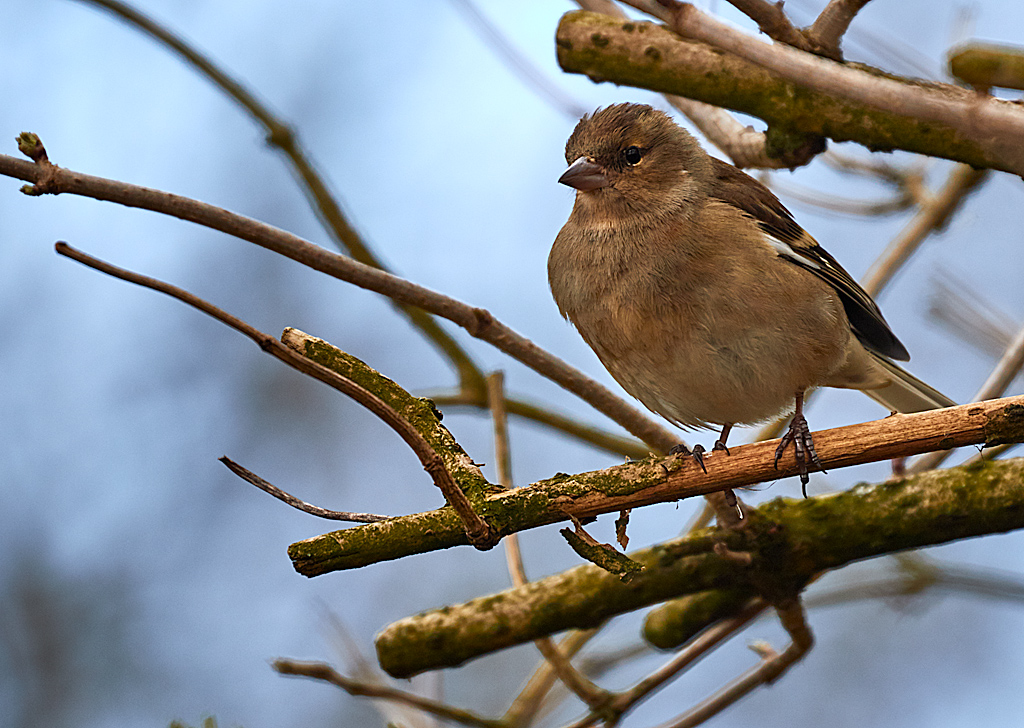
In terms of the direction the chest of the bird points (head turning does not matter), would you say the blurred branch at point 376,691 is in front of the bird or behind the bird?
in front

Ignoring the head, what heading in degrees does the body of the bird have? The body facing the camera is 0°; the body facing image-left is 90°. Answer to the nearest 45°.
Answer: approximately 45°

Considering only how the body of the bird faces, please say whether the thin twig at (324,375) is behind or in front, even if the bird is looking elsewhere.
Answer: in front

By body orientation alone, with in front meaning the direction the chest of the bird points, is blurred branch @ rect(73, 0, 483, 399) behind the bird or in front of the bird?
in front
